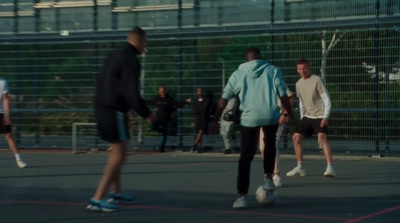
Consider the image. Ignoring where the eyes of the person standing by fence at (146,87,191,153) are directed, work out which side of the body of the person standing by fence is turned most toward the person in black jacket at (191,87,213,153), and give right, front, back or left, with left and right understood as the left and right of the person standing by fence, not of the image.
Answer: left

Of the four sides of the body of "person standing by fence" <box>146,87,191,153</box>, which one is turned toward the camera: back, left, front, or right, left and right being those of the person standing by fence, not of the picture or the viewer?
front

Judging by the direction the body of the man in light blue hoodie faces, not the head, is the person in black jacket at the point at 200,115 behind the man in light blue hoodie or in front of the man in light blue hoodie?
in front

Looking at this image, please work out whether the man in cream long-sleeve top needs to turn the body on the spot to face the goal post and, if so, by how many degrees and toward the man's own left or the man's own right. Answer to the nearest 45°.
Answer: approximately 90° to the man's own right

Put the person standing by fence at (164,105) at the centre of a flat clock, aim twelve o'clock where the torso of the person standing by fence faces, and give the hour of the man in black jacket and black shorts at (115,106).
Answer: The man in black jacket and black shorts is roughly at 12 o'clock from the person standing by fence.

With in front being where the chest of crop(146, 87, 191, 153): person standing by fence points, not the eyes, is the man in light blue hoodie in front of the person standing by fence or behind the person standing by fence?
in front

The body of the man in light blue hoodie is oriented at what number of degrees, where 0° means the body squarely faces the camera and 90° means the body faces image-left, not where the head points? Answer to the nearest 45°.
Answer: approximately 180°

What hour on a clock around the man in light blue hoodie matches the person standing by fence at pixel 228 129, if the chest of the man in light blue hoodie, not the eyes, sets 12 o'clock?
The person standing by fence is roughly at 12 o'clock from the man in light blue hoodie.

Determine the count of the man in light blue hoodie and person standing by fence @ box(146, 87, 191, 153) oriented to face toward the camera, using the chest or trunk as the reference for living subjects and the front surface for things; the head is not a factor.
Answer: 1

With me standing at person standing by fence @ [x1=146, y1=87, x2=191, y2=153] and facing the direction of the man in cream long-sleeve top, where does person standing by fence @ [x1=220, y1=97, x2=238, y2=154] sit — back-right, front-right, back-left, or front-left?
front-left

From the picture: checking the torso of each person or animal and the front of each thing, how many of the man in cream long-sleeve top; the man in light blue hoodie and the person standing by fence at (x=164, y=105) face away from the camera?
1

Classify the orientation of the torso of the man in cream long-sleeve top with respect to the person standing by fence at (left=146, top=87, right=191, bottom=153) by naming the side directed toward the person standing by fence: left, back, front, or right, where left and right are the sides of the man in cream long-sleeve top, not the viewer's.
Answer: right

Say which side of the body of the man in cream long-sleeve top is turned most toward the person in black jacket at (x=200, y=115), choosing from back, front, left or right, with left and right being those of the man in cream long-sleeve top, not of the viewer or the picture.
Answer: right

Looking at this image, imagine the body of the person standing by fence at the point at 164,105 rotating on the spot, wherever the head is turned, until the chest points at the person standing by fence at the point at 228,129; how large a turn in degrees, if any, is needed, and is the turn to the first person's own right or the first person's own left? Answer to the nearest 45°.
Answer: approximately 45° to the first person's own left

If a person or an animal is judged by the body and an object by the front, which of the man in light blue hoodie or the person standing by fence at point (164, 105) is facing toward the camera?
the person standing by fence

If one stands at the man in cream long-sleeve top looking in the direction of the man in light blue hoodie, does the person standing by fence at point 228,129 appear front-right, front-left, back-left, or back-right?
back-right
